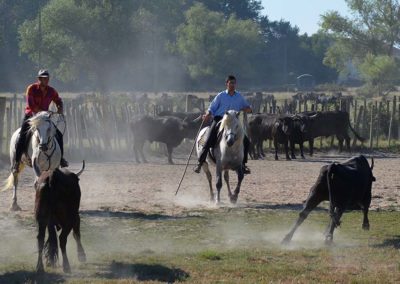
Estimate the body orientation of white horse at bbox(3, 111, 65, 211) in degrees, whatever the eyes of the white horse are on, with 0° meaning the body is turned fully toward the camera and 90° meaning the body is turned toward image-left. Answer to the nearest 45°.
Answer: approximately 315°

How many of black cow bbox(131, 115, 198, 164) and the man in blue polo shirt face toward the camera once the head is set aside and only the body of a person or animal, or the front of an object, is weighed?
1

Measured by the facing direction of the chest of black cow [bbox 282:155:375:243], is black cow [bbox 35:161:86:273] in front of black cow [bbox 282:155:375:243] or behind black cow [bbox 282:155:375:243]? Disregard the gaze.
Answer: behind

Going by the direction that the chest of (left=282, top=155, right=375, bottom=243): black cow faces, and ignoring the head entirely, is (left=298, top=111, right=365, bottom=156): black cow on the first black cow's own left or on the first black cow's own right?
on the first black cow's own left

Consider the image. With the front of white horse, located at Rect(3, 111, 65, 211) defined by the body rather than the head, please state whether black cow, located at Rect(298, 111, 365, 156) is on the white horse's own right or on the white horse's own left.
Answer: on the white horse's own left

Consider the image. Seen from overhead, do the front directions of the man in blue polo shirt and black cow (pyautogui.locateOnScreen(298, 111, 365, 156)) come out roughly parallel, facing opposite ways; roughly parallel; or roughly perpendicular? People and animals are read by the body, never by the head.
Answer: roughly perpendicular

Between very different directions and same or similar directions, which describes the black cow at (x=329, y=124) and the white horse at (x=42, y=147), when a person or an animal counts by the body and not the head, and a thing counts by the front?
very different directions

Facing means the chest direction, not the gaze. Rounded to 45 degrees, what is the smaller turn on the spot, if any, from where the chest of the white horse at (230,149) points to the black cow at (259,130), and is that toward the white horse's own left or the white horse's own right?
approximately 135° to the white horse's own left
